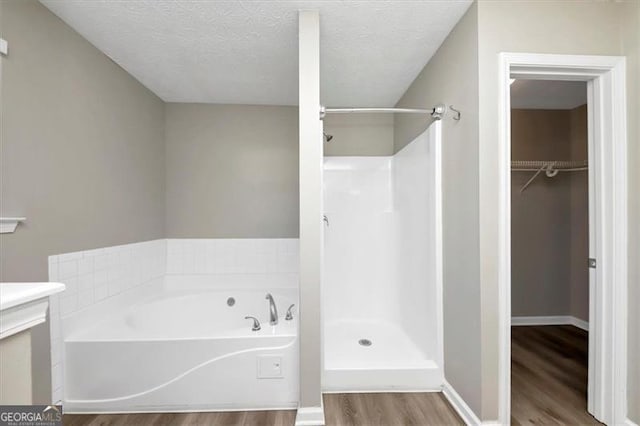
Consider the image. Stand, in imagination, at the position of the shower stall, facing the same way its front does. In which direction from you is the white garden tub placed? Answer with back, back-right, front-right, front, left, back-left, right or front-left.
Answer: front-right

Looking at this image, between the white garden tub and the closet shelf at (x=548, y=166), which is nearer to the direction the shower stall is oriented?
the white garden tub

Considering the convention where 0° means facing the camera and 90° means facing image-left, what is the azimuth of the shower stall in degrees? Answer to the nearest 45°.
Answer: approximately 0°

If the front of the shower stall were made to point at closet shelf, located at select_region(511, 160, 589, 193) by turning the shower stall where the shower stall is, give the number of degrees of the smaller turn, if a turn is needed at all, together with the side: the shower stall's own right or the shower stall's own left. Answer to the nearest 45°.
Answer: approximately 90° to the shower stall's own left
